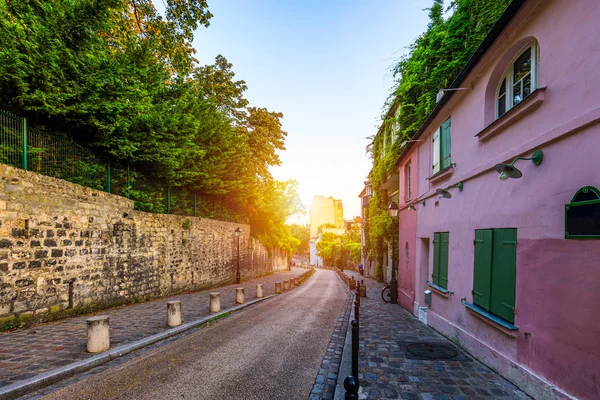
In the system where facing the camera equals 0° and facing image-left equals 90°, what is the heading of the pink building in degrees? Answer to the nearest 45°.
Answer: approximately 45°
